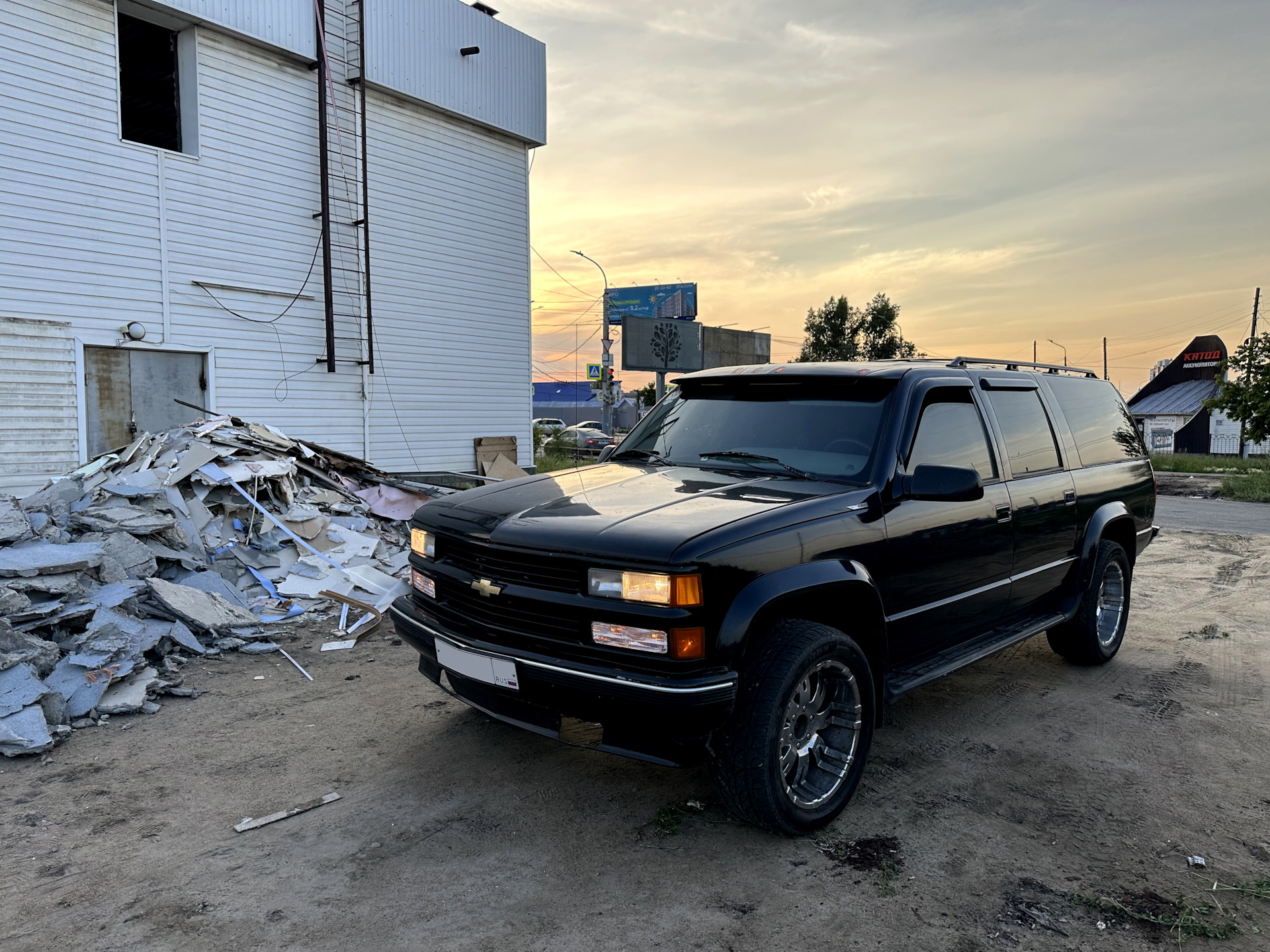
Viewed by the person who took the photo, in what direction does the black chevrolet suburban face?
facing the viewer and to the left of the viewer

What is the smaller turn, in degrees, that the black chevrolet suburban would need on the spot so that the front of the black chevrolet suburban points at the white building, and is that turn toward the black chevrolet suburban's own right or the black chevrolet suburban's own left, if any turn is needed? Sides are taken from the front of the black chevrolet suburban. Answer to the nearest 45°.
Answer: approximately 90° to the black chevrolet suburban's own right

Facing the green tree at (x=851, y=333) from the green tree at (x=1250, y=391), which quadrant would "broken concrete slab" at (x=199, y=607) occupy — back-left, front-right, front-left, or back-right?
back-left

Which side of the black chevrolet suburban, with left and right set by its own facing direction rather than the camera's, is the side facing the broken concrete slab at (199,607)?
right

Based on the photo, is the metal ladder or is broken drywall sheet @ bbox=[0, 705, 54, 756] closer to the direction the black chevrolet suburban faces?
the broken drywall sheet

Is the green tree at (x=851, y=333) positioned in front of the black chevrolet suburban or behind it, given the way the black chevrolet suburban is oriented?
behind

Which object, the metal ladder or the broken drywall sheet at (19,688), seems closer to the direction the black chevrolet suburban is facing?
the broken drywall sheet

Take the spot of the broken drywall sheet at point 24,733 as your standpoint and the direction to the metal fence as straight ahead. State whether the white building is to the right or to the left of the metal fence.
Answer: left

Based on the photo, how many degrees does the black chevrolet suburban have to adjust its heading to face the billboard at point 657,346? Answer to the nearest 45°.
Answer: approximately 135° to its right

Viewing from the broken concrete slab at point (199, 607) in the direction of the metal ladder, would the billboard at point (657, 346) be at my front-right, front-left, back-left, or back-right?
front-right

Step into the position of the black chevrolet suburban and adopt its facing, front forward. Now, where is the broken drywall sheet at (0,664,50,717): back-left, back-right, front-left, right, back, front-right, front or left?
front-right

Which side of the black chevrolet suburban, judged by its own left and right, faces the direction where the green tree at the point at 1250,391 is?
back
